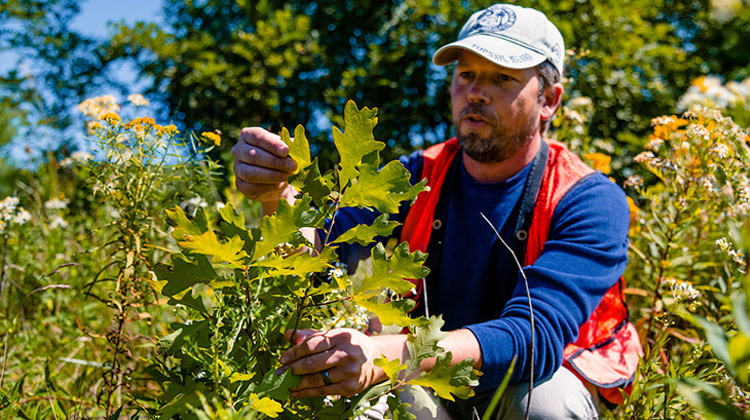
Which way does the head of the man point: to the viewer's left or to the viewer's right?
to the viewer's left

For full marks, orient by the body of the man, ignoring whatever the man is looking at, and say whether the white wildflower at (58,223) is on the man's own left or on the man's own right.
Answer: on the man's own right

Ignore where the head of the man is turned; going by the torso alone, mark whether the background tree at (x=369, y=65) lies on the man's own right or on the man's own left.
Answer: on the man's own right

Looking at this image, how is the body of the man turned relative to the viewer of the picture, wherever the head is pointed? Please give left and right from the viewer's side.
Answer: facing the viewer and to the left of the viewer

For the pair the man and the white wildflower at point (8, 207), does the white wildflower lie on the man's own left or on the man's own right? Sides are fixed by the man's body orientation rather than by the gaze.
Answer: on the man's own right

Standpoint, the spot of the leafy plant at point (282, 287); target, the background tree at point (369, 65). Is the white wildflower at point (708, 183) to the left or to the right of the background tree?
right
